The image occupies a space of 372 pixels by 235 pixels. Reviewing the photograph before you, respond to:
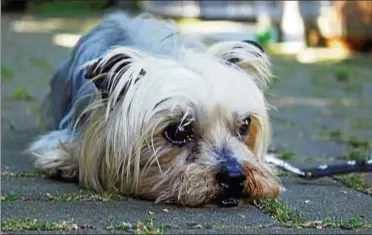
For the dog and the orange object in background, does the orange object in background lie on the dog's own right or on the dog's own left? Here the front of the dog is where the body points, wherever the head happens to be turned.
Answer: on the dog's own left

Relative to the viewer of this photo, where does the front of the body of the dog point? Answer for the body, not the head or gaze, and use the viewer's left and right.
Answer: facing the viewer and to the right of the viewer

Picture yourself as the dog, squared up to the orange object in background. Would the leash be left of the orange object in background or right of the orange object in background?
right

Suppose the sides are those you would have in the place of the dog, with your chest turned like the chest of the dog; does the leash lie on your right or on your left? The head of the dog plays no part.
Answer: on your left

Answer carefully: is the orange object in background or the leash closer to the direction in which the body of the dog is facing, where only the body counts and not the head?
the leash
